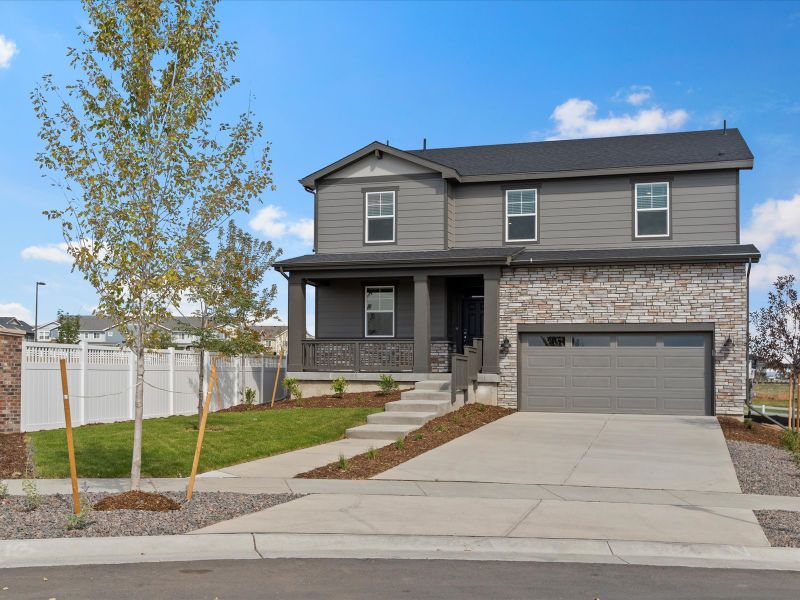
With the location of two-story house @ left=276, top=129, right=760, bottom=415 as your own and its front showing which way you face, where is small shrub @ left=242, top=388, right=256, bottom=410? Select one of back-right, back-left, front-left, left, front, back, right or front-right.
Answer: right

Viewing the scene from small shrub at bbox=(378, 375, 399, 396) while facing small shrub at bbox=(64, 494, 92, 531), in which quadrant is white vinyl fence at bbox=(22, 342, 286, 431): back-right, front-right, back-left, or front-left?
front-right

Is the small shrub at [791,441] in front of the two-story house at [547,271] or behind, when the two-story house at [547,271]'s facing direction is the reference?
in front

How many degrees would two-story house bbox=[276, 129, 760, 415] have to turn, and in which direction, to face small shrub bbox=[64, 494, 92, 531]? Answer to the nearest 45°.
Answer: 0° — it already faces it

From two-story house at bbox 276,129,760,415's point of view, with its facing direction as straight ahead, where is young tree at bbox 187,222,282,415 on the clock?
The young tree is roughly at 3 o'clock from the two-story house.

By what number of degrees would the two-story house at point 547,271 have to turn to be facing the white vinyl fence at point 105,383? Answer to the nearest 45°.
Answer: approximately 45° to its right

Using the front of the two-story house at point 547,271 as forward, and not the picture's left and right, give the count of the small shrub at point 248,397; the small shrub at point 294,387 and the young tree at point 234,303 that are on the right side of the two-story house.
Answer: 3

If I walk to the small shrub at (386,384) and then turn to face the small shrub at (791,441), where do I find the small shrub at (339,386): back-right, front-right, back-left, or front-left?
back-right

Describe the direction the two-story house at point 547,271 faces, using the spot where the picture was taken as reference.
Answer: facing the viewer

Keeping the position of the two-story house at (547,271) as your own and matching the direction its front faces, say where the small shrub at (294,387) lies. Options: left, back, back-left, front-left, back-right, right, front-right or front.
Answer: right
